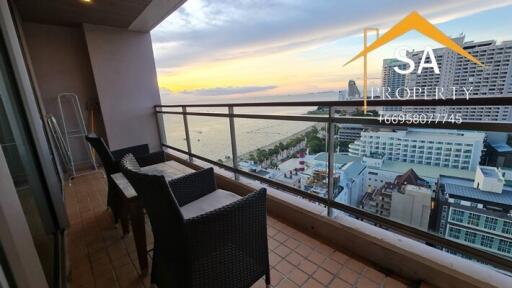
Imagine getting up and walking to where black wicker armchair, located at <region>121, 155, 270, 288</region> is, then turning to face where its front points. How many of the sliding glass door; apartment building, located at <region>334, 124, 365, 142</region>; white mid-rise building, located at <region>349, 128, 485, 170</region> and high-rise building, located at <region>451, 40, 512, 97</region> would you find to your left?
1

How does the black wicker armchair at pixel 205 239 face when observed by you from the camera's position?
facing away from the viewer and to the right of the viewer

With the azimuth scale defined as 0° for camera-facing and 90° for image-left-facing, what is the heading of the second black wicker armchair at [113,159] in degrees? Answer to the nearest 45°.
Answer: approximately 270°

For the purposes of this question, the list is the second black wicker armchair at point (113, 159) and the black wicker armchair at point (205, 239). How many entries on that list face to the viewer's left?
0
